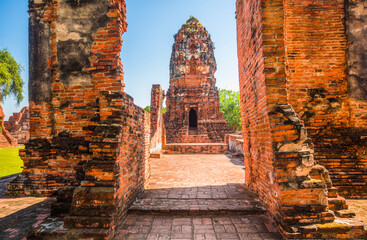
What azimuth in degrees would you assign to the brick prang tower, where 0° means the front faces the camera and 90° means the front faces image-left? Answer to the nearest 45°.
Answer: approximately 0°

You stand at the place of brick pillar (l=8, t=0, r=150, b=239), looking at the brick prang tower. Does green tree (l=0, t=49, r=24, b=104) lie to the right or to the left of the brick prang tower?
left

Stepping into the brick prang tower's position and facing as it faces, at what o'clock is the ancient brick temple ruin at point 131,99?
The ancient brick temple ruin is roughly at 12 o'clock from the brick prang tower.

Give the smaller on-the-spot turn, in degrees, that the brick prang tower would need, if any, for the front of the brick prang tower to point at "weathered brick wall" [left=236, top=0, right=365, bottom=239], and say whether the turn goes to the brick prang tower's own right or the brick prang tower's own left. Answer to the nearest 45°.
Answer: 0° — it already faces it

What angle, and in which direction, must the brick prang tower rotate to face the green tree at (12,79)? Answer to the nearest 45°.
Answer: approximately 45° to its right

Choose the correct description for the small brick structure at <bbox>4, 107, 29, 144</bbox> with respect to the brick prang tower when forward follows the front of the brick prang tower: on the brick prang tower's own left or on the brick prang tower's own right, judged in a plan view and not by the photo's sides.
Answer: on the brick prang tower's own right
